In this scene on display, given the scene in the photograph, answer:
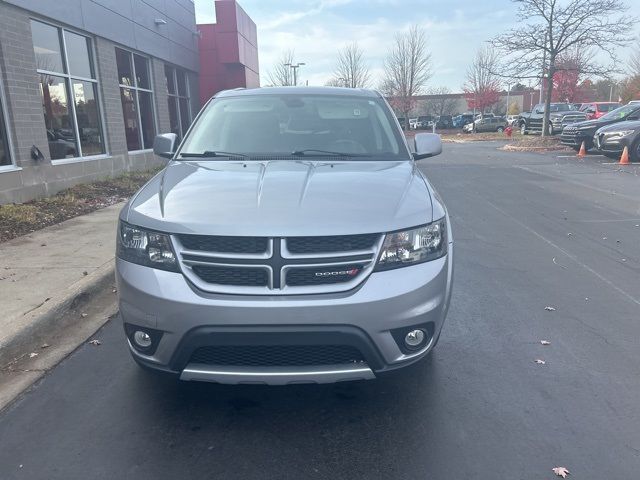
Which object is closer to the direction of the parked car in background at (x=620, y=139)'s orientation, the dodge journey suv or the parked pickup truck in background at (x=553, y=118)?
the dodge journey suv

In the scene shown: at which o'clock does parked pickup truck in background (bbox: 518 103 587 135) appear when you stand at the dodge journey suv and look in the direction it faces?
The parked pickup truck in background is roughly at 7 o'clock from the dodge journey suv.

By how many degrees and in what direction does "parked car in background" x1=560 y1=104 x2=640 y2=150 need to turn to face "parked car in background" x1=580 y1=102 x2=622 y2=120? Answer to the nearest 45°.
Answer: approximately 135° to its right

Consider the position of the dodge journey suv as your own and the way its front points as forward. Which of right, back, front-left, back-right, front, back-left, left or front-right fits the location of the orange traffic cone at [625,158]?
back-left

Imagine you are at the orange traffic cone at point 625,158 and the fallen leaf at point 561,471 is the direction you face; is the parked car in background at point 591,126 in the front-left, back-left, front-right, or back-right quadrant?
back-right

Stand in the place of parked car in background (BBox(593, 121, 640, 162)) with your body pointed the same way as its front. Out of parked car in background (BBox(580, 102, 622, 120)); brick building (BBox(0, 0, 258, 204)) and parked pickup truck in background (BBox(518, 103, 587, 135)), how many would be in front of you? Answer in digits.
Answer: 1

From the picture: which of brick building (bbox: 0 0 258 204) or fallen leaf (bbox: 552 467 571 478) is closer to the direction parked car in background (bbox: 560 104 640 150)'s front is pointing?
the brick building

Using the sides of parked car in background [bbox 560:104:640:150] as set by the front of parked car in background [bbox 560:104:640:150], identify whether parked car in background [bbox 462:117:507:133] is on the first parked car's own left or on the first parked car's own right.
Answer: on the first parked car's own right

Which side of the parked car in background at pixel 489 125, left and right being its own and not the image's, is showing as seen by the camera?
left

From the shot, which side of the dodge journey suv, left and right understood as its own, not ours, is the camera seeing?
front

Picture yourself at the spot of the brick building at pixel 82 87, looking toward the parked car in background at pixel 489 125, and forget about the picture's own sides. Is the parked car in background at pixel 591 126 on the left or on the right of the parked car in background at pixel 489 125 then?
right

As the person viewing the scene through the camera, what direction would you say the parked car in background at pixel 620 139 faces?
facing the viewer and to the left of the viewer

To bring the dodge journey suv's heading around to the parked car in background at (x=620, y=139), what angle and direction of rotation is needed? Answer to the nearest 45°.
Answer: approximately 135° to its left
